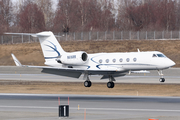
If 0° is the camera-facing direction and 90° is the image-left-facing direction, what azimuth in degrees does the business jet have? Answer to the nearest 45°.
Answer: approximately 315°
